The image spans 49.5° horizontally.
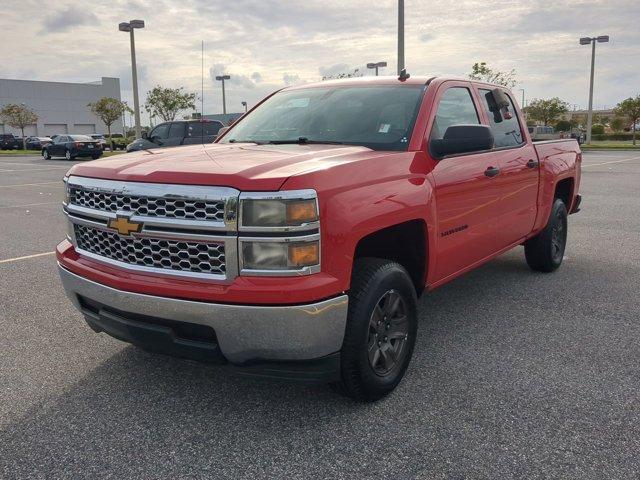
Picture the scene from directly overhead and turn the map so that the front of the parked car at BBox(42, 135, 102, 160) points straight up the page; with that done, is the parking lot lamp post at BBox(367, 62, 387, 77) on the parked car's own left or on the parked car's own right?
on the parked car's own right

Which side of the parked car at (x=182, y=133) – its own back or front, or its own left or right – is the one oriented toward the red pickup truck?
left

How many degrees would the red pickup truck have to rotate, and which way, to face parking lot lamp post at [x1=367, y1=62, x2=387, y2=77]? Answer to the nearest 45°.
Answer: approximately 135° to its right

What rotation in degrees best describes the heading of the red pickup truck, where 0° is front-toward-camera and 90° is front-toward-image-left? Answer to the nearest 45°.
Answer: approximately 45°

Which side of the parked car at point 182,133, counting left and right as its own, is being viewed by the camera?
left

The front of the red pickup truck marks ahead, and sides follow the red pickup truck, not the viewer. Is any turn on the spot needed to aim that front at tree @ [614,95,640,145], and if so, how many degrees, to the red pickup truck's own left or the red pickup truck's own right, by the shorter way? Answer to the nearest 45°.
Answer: approximately 180°

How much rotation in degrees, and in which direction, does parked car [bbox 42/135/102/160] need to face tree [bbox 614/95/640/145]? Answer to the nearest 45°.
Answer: approximately 135° to its right

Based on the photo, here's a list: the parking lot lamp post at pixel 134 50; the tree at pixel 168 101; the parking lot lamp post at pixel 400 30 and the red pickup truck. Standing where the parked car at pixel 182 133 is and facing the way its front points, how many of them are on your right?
2

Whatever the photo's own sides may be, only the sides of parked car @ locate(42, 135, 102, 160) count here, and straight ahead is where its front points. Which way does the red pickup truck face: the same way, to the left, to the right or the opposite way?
to the left

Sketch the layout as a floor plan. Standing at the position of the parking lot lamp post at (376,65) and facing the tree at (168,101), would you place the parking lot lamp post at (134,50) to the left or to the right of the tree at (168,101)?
left
